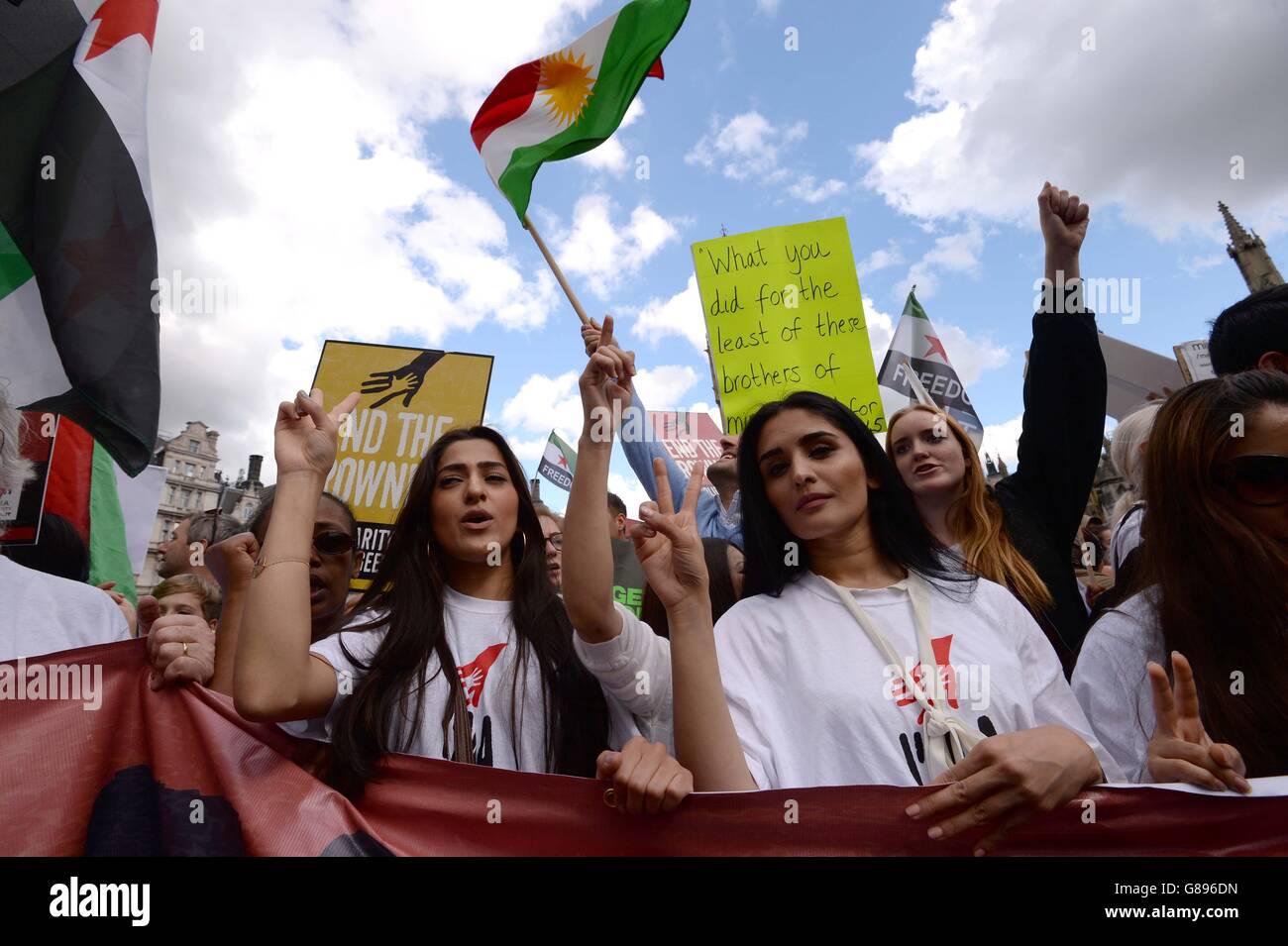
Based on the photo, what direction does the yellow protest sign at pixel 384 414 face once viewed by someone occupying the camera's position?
facing the viewer

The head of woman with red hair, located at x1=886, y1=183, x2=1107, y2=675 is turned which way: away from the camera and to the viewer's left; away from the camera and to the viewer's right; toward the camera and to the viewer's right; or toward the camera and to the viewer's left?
toward the camera and to the viewer's left

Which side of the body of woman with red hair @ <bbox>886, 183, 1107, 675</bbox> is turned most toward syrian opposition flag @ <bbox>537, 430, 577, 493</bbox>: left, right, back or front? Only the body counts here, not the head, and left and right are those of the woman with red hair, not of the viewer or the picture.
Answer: right

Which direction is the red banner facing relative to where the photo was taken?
toward the camera

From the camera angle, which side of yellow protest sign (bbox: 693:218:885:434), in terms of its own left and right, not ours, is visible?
front

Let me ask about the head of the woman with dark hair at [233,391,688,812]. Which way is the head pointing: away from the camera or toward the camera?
toward the camera

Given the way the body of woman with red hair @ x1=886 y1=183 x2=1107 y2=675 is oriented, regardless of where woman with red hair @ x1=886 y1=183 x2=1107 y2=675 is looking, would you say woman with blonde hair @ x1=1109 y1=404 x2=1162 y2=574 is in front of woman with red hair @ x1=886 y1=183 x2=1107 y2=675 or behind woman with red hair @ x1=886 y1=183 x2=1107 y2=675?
behind

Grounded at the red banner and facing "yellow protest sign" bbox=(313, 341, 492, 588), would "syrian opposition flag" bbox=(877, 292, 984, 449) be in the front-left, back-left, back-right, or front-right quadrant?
front-right

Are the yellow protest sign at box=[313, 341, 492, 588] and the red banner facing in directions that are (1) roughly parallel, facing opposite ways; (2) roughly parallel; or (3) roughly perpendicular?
roughly parallel

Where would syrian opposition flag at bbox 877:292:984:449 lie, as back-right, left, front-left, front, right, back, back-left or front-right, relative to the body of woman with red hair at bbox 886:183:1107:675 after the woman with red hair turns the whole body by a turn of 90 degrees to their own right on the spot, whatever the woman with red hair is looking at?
front-right

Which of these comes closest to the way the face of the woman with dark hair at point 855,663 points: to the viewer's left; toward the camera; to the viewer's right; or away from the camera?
toward the camera

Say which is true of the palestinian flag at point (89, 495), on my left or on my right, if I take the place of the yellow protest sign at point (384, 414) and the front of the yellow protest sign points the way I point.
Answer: on my right
